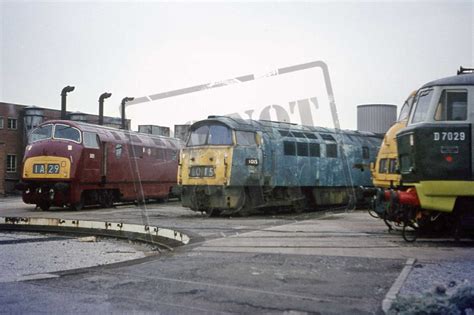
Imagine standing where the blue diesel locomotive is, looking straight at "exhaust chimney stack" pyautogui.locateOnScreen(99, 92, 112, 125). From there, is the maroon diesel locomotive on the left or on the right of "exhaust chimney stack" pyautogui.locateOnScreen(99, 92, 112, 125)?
left

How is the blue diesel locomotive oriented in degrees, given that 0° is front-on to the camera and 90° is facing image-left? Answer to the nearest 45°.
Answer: approximately 45°

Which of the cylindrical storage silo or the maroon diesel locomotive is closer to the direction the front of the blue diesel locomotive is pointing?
the maroon diesel locomotive

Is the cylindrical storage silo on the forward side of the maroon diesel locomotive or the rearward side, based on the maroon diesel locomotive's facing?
on the rearward side

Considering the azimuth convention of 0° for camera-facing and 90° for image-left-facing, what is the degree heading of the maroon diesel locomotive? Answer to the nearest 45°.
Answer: approximately 45°

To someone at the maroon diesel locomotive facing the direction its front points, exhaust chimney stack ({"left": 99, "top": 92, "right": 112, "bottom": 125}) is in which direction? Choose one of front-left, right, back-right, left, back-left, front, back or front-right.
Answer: back-right

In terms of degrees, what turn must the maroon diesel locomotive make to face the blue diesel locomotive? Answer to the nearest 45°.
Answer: approximately 90° to its left

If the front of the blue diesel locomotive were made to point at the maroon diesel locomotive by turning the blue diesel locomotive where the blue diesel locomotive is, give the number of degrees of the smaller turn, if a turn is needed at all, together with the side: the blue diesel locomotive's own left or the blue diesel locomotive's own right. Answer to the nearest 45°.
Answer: approximately 45° to the blue diesel locomotive's own right

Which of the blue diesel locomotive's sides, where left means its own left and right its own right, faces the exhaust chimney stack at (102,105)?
right
